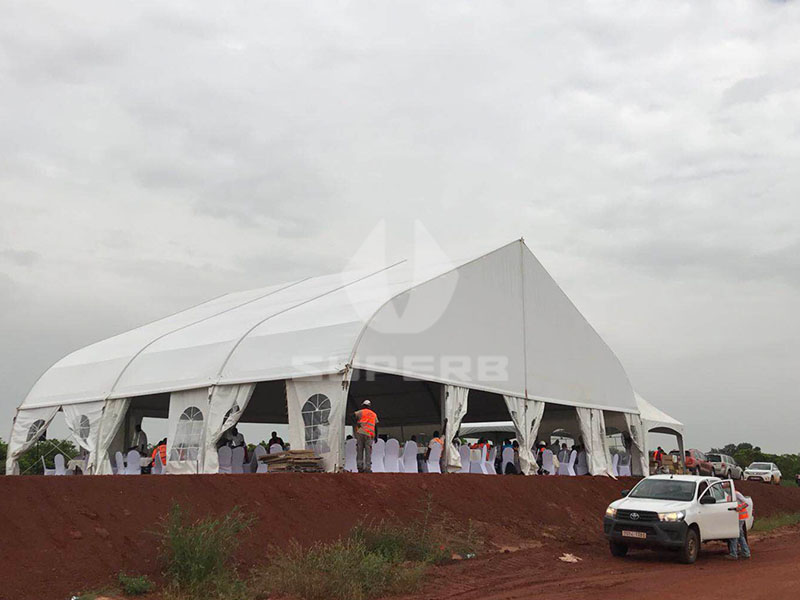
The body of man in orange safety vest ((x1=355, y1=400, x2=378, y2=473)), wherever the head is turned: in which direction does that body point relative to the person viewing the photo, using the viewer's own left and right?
facing away from the viewer

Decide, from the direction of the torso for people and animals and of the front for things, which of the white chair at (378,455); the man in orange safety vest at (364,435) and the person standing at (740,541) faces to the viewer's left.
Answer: the person standing

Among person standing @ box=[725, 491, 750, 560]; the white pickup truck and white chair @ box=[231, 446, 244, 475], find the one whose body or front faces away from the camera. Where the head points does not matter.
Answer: the white chair

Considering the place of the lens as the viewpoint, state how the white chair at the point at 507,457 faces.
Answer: facing away from the viewer and to the left of the viewer

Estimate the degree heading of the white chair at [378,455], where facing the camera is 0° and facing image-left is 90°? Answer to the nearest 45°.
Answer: approximately 180°

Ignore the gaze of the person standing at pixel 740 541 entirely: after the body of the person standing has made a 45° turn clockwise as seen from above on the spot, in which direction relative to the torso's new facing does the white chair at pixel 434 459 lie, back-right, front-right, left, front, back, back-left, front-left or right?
front-left

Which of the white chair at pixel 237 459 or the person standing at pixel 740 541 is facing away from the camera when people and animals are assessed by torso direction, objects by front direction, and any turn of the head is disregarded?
the white chair

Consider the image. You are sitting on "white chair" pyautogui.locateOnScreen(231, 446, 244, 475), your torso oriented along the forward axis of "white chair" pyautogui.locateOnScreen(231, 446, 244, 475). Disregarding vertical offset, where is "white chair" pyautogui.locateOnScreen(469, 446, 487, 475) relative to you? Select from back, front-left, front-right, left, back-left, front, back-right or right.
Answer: right

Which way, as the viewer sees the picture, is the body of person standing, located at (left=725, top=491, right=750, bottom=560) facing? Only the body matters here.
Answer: to the viewer's left

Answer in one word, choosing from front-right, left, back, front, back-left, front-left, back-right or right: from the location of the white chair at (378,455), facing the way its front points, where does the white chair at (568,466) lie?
front-right

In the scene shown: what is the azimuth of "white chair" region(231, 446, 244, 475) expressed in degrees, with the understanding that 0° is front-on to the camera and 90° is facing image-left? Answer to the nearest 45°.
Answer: approximately 180°

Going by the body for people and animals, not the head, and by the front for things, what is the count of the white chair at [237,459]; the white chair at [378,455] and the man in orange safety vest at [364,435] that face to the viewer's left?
0

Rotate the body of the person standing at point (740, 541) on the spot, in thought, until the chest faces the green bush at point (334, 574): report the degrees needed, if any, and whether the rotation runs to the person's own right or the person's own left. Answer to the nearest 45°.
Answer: approximately 45° to the person's own left

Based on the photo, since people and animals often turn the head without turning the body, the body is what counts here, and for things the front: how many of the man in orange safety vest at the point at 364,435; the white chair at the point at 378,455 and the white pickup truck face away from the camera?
2
